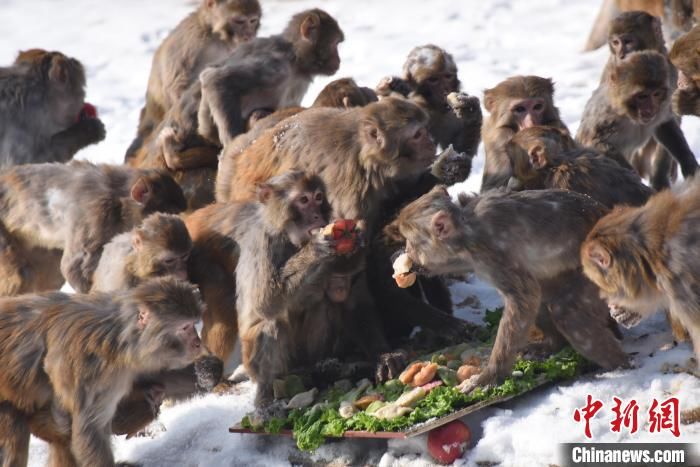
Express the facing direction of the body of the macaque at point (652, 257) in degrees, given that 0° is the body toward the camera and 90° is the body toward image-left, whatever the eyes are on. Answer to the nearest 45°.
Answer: approximately 90°

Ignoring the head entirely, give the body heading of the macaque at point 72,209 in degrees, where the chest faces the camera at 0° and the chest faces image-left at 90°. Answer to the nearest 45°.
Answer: approximately 270°

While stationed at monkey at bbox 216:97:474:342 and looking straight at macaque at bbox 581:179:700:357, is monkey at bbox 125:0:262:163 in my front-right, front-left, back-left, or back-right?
back-left

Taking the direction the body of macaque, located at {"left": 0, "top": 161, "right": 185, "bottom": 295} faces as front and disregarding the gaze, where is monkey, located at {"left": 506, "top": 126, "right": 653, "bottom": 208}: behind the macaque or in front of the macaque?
in front

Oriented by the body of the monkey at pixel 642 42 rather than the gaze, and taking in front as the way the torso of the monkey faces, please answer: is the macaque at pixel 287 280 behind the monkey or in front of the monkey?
in front

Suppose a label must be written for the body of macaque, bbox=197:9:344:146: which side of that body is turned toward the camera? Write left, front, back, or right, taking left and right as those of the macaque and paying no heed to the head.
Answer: right

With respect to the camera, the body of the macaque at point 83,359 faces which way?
to the viewer's right

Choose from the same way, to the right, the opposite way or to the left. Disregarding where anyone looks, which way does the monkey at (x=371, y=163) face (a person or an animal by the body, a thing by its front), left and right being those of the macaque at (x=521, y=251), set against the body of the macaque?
the opposite way

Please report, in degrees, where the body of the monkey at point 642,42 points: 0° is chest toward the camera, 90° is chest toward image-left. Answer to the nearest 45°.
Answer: approximately 45°
